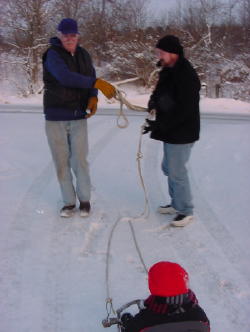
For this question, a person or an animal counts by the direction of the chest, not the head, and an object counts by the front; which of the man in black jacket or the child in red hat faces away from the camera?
the child in red hat

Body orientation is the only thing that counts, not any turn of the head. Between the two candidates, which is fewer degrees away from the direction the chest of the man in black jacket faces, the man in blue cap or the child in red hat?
the man in blue cap

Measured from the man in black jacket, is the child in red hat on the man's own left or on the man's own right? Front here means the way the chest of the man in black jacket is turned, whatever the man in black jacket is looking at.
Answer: on the man's own left

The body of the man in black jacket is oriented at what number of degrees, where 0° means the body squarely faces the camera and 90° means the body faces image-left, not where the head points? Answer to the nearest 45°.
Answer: approximately 90°

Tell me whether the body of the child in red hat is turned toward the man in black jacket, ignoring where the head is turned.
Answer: yes

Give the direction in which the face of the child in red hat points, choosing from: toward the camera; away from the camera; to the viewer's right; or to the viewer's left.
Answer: away from the camera

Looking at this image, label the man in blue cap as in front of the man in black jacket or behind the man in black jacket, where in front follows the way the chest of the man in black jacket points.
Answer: in front

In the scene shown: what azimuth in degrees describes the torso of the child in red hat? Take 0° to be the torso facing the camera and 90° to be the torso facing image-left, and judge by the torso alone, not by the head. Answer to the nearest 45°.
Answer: approximately 180°

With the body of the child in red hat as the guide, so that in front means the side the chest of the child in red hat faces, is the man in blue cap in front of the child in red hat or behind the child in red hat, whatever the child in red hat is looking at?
in front

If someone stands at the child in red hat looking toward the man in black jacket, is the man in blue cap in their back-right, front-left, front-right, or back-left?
front-left

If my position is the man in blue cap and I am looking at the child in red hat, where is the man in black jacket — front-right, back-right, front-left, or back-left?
front-left
